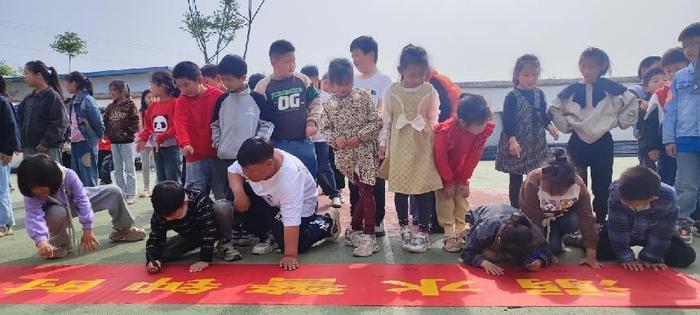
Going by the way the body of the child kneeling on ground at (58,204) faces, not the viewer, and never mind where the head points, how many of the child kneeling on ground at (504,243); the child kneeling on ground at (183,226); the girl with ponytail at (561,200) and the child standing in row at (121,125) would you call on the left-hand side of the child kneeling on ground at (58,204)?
3

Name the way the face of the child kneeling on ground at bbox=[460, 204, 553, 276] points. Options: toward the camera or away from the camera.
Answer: toward the camera

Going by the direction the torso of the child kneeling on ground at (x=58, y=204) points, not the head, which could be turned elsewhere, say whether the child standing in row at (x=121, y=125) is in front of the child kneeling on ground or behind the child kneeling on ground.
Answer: behind

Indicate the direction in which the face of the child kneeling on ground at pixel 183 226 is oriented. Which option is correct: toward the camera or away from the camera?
toward the camera

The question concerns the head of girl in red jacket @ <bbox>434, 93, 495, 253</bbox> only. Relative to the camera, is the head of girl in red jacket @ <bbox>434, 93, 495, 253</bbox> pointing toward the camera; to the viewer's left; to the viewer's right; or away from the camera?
toward the camera

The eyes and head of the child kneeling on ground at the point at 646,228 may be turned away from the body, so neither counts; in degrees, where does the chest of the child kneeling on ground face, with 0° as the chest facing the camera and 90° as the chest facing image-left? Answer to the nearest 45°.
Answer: approximately 0°

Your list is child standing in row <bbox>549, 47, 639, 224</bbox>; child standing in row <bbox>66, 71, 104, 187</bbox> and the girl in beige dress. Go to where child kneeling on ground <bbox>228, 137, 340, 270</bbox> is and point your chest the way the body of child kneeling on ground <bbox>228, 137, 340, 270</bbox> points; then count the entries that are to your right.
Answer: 1

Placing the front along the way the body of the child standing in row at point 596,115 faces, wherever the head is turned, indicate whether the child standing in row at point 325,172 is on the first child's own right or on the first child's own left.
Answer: on the first child's own right

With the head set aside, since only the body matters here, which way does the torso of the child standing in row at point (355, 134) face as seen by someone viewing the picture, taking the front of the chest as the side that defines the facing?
toward the camera

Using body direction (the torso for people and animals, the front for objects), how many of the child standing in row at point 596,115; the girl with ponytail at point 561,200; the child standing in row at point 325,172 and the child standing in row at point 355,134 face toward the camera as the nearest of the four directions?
4

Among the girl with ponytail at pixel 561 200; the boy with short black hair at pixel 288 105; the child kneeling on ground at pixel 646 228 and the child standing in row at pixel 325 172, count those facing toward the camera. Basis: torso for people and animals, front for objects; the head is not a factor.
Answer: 4

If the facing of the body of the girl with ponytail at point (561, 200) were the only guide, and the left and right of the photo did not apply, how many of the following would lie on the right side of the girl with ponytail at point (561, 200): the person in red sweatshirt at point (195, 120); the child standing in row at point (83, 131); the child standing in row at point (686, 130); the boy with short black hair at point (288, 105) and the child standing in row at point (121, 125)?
4

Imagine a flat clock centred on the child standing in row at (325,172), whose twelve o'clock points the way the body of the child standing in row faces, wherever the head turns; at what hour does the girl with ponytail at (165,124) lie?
The girl with ponytail is roughly at 3 o'clock from the child standing in row.

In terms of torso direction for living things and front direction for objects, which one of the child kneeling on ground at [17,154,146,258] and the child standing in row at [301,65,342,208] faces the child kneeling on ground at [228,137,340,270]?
the child standing in row

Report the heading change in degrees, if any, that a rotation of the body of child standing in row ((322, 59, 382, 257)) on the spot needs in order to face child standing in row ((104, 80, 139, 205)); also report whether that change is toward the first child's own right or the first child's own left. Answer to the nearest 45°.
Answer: approximately 135° to the first child's own right
